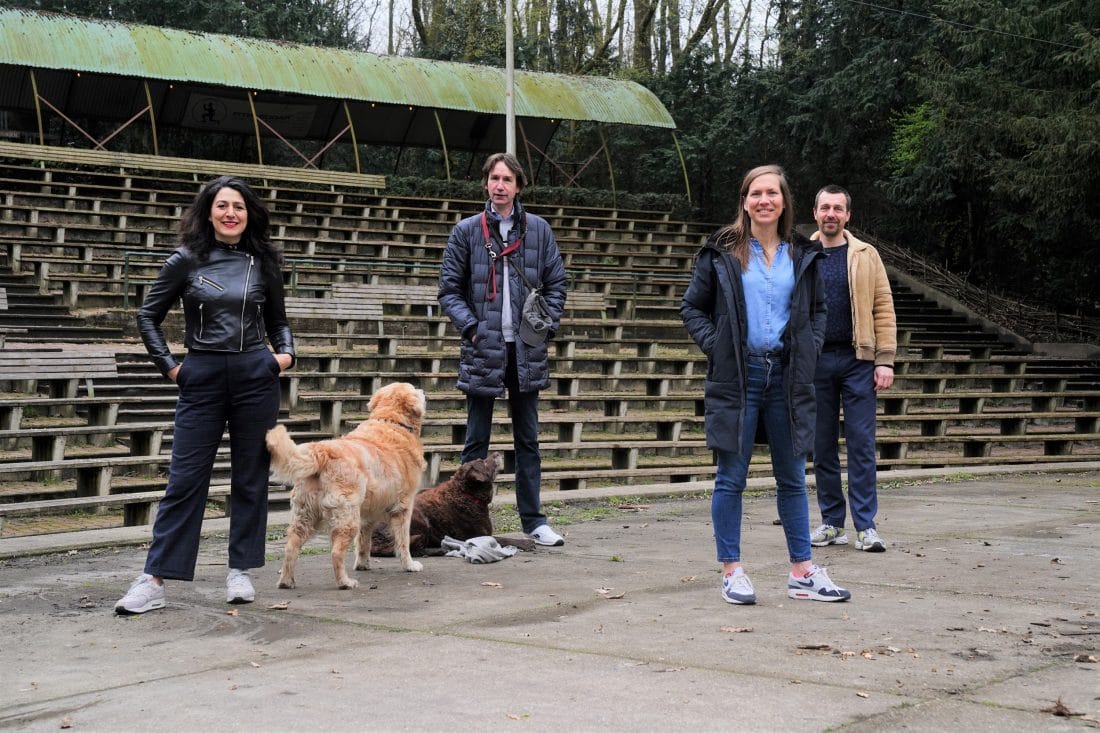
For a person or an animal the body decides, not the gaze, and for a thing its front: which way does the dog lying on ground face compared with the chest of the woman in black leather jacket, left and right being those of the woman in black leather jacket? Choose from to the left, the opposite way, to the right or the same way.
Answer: to the left

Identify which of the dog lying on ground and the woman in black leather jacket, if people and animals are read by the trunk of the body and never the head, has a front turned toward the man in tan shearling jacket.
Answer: the dog lying on ground

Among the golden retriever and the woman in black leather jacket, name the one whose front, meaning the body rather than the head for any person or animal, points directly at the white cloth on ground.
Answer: the golden retriever

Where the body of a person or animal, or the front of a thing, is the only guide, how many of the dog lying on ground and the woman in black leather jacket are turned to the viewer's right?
1

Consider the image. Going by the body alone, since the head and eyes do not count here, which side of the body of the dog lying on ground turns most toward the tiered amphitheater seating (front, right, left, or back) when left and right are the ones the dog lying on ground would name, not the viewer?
left

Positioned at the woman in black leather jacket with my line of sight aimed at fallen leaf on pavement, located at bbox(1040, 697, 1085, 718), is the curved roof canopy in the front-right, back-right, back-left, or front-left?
back-left

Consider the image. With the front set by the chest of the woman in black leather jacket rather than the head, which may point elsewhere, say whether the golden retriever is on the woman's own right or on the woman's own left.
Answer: on the woman's own left

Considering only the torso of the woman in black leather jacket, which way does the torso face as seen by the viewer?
toward the camera

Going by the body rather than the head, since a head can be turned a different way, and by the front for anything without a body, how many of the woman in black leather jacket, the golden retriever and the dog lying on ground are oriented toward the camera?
1

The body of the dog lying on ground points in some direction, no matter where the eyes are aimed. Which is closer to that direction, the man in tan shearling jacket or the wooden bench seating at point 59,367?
the man in tan shearling jacket

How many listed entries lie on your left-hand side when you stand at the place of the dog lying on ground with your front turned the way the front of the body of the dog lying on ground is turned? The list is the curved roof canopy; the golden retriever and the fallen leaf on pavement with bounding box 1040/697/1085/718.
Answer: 1

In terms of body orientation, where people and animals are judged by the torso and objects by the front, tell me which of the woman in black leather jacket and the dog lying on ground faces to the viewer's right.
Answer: the dog lying on ground

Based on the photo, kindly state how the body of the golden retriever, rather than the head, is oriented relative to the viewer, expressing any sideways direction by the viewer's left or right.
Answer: facing away from the viewer and to the right of the viewer

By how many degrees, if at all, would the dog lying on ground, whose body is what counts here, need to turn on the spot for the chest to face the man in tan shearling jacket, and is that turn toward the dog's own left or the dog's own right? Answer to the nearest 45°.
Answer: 0° — it already faces them

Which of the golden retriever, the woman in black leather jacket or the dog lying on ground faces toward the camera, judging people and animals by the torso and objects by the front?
the woman in black leather jacket

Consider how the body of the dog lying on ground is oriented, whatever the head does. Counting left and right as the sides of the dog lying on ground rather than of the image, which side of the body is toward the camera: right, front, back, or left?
right
